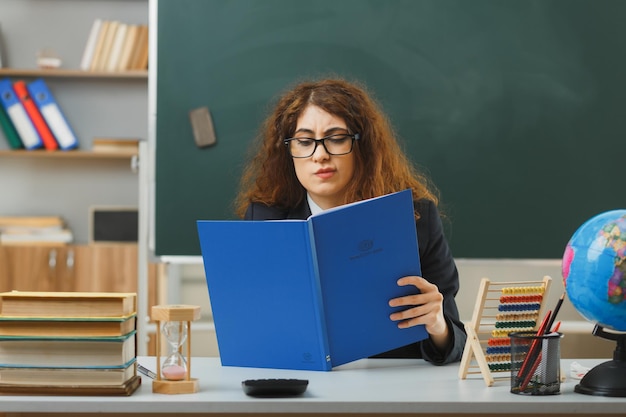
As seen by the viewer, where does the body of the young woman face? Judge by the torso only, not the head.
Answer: toward the camera

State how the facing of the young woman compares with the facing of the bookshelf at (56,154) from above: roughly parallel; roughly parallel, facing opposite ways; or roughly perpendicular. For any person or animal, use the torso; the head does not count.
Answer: roughly parallel

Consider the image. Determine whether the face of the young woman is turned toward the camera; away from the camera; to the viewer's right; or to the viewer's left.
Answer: toward the camera

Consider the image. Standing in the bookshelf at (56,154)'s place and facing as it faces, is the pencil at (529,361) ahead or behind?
ahead

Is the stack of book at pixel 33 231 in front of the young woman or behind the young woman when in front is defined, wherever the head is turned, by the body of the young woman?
behind

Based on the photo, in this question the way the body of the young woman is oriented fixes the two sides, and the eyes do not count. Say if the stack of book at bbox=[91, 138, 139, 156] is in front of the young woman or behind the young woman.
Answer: behind

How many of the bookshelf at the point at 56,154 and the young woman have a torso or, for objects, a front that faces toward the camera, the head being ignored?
2

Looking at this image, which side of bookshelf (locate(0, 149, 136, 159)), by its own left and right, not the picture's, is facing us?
front

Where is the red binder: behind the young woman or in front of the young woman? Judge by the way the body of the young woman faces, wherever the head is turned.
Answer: behind

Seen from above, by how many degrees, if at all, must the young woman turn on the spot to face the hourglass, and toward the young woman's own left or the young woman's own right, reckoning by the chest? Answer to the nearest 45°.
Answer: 0° — they already face it

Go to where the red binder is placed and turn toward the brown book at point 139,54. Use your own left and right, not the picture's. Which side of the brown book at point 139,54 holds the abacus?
right
